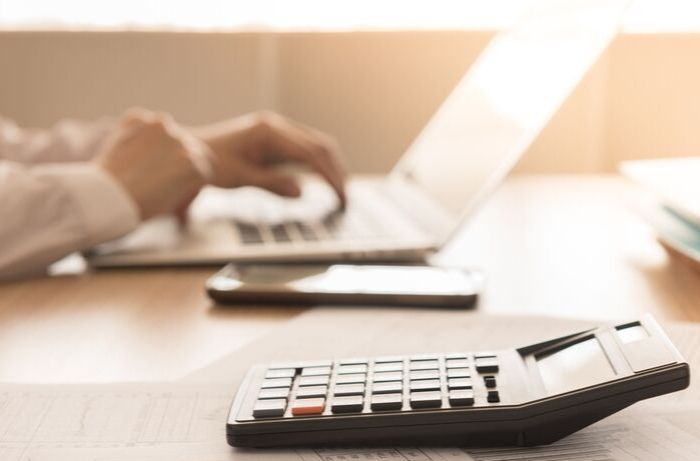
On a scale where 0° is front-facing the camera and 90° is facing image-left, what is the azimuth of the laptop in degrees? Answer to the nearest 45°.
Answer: approximately 90°

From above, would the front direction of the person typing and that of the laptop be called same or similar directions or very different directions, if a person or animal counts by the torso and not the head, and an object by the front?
very different directions

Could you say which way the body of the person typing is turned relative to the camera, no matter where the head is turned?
to the viewer's right
